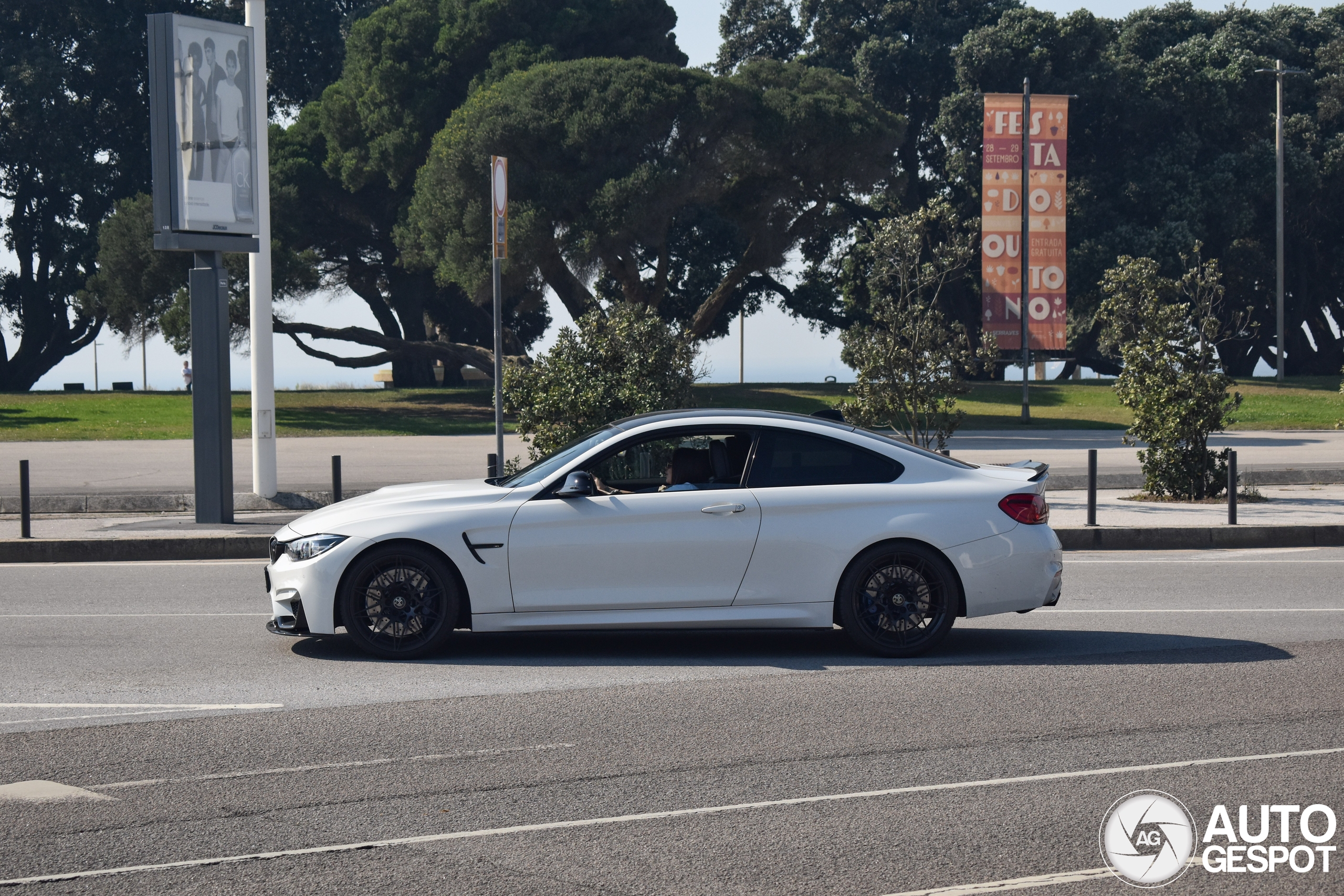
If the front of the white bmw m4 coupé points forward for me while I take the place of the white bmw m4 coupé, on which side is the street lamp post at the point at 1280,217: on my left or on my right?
on my right

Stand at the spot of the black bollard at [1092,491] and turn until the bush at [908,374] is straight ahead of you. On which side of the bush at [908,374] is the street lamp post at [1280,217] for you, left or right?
right

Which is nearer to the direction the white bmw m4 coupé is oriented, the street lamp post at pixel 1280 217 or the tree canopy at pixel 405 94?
the tree canopy

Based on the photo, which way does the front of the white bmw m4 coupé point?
to the viewer's left

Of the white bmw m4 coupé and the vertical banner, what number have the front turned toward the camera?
1

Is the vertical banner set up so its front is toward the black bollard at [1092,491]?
yes

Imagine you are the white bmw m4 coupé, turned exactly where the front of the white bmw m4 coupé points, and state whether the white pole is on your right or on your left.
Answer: on your right

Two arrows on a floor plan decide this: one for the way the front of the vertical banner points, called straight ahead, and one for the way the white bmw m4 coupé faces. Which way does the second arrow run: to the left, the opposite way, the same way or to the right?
to the right

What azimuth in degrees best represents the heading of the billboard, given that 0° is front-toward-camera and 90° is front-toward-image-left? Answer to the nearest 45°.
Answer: approximately 315°
